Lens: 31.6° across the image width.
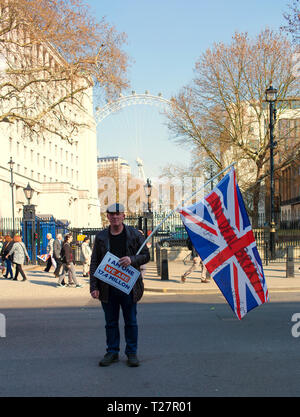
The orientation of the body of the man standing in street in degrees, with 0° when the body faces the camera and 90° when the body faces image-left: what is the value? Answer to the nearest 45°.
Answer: approximately 0°

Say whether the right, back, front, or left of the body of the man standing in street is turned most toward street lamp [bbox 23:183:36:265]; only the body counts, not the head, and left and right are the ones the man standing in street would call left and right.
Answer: back
